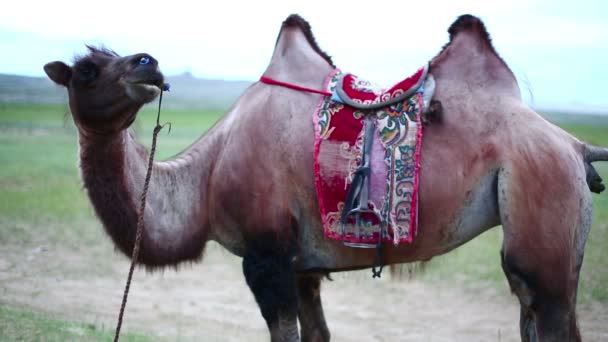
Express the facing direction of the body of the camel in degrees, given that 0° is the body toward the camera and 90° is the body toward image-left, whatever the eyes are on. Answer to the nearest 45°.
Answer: approximately 90°
